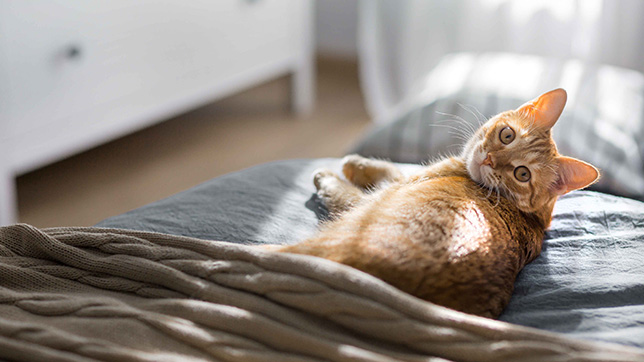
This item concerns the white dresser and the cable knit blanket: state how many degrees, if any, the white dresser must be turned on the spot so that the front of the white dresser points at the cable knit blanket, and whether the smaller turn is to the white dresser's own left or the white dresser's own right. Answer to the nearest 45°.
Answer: approximately 45° to the white dresser's own right

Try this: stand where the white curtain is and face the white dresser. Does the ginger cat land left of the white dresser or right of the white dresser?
left

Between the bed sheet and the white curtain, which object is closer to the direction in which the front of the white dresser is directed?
the bed sheet

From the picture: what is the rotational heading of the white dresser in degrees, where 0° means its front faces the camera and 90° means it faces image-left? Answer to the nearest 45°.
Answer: approximately 315°

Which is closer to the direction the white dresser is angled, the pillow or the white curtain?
the pillow

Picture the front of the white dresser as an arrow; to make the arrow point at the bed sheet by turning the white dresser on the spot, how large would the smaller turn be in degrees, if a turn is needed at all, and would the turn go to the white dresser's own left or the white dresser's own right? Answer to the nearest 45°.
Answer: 0° — it already faces it
